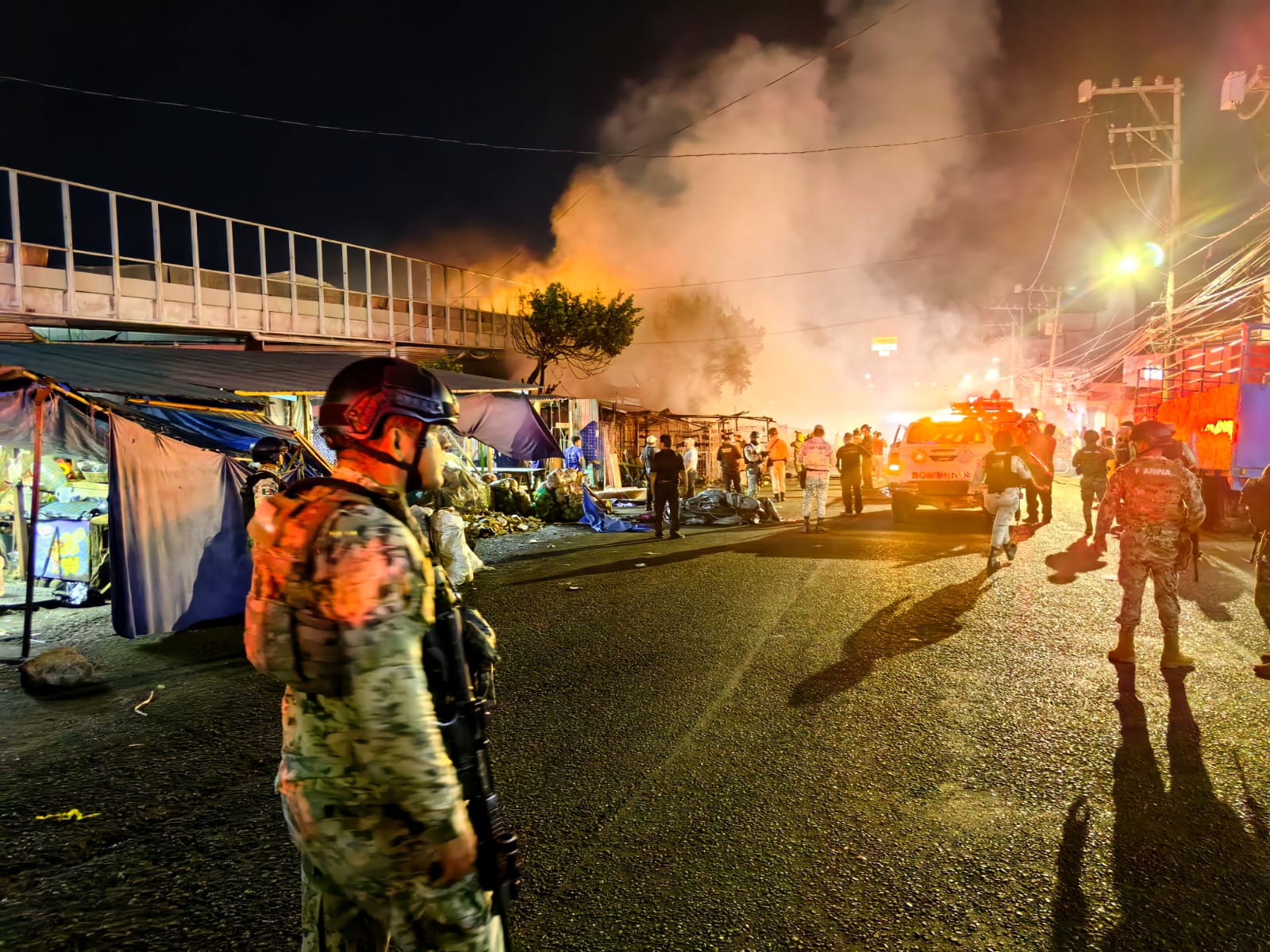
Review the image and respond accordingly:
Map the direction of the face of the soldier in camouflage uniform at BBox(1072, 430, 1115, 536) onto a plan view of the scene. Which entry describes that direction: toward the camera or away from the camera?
away from the camera

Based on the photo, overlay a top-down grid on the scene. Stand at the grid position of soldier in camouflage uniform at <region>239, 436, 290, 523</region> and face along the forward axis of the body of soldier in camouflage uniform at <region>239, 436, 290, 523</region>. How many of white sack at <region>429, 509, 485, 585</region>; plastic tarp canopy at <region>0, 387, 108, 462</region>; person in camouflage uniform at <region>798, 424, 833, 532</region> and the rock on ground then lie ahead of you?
2

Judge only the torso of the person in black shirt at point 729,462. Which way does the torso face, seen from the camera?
away from the camera

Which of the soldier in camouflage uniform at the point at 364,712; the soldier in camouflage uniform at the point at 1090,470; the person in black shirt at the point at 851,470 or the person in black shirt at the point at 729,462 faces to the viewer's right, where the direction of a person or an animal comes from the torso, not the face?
the soldier in camouflage uniform at the point at 364,712

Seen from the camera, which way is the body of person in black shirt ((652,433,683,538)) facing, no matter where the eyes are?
away from the camera

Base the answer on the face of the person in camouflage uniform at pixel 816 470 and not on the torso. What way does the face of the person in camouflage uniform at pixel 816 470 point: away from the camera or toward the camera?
away from the camera

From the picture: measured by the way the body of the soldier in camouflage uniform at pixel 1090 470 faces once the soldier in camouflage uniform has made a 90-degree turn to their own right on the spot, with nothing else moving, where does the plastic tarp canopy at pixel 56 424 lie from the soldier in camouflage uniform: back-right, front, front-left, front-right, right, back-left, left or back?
back-right

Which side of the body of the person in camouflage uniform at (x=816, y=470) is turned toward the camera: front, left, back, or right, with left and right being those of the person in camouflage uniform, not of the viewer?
back

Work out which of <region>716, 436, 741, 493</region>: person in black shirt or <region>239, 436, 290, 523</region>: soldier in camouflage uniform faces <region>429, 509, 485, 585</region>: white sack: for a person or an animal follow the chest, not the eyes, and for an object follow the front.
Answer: the soldier in camouflage uniform

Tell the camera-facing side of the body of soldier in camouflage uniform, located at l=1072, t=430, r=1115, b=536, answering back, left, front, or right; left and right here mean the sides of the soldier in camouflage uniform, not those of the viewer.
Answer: back

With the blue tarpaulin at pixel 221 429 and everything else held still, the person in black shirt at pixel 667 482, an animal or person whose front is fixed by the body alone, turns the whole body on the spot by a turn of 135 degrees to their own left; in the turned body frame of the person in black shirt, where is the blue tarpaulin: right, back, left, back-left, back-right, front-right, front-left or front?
front
